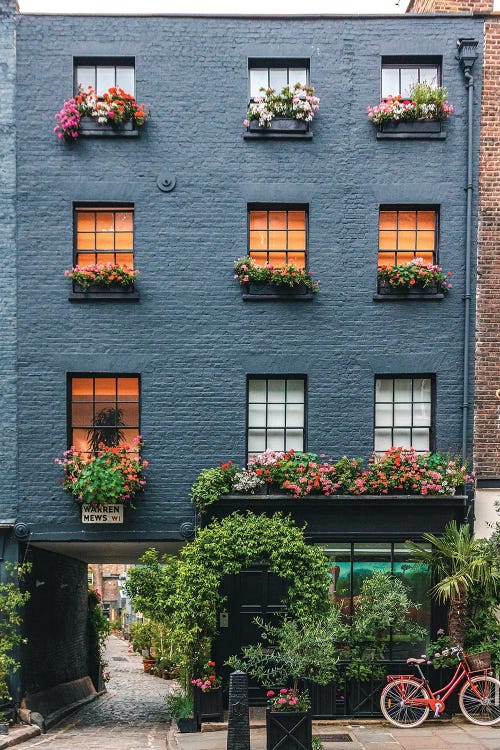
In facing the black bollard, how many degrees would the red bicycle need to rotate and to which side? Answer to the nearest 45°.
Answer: approximately 135° to its right

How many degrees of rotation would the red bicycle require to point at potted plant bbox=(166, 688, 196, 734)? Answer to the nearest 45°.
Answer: approximately 180°

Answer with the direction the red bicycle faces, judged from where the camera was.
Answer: facing to the right of the viewer

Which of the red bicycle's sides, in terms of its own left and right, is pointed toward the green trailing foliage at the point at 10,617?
back
